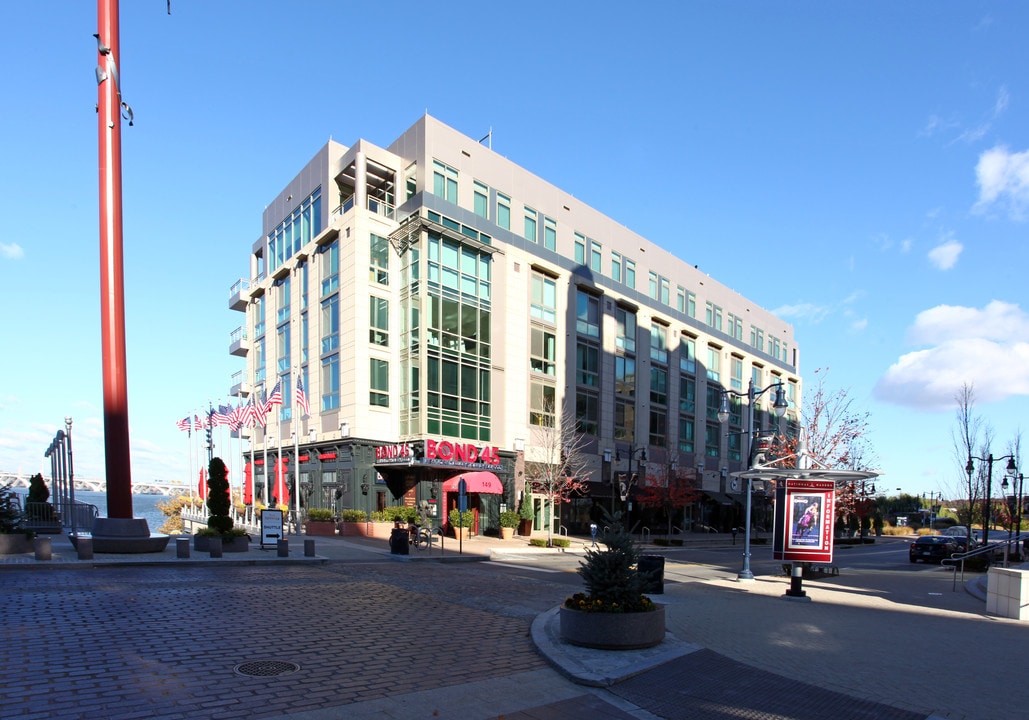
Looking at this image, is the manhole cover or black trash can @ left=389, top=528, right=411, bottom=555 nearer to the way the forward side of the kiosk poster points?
the manhole cover

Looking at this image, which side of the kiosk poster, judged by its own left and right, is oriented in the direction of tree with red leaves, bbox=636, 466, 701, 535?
back

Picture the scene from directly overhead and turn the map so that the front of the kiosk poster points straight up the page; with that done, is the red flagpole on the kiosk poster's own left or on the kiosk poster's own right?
on the kiosk poster's own right

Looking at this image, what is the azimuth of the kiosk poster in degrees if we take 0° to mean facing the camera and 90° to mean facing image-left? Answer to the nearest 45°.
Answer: approximately 0°
